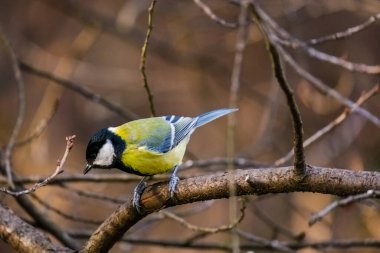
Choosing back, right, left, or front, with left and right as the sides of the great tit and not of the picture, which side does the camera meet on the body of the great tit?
left
